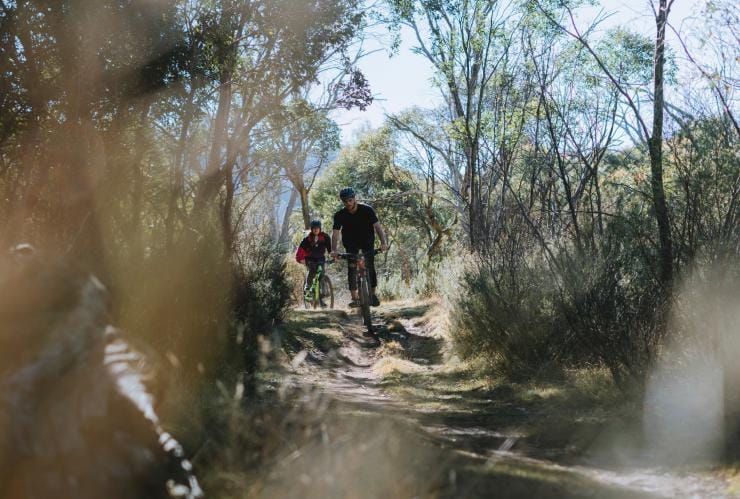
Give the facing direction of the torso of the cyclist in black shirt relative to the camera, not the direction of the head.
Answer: toward the camera

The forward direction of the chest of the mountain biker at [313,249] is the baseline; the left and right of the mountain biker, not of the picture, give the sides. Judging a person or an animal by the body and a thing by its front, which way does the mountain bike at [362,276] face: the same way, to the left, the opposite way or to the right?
the same way

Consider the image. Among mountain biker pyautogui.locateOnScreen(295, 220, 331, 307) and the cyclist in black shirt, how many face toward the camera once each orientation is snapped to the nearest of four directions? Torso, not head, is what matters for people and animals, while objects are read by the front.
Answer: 2

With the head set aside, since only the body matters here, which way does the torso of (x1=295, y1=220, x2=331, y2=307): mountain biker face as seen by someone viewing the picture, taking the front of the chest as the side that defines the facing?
toward the camera

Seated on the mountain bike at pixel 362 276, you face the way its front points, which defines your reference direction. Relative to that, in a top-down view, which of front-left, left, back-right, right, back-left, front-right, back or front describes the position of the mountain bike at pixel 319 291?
back

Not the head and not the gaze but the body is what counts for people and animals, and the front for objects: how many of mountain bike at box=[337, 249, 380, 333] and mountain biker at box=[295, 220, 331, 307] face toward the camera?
2

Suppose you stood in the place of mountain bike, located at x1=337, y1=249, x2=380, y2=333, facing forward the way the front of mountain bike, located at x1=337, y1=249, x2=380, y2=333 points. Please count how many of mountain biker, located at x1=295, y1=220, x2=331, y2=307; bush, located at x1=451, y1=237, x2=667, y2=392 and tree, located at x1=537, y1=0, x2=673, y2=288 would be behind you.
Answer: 1

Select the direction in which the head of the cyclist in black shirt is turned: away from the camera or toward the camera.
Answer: toward the camera

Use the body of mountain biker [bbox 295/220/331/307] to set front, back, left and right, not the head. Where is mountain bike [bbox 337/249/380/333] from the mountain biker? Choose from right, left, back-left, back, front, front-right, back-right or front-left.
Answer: front

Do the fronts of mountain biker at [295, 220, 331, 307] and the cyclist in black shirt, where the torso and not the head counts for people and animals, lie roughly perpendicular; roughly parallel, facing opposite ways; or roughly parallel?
roughly parallel

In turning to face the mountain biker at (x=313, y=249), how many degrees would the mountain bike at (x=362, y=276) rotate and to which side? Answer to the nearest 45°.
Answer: approximately 180°

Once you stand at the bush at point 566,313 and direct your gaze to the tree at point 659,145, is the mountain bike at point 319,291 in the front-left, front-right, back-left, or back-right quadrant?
front-left

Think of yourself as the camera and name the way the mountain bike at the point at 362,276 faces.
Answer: facing the viewer

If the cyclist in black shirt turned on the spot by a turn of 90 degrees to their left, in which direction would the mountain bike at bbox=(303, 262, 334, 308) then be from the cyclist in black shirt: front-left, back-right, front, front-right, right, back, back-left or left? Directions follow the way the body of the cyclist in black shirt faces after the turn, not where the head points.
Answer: left
